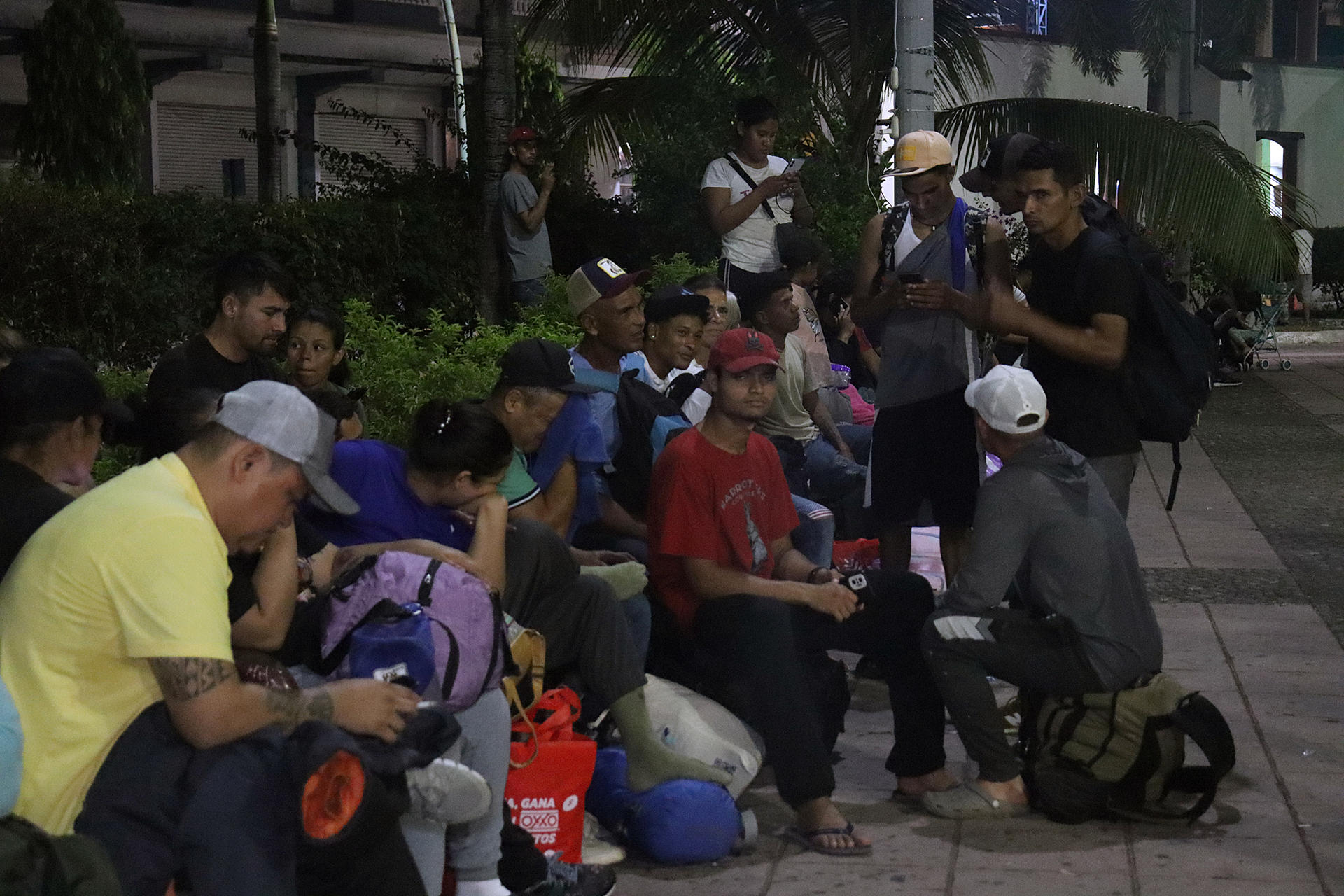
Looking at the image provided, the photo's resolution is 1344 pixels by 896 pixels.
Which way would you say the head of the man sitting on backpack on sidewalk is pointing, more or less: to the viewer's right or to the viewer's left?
to the viewer's left

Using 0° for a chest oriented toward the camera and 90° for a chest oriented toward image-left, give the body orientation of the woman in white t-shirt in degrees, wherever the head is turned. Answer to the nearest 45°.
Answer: approximately 315°

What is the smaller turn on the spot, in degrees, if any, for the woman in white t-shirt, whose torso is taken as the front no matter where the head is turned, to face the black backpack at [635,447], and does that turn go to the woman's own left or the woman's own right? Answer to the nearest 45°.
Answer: approximately 45° to the woman's own right

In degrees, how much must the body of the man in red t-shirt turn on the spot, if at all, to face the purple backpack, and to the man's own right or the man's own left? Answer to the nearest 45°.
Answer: approximately 90° to the man's own right

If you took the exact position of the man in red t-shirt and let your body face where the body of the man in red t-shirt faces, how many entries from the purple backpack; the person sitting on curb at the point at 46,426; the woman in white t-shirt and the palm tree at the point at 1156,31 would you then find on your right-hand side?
2

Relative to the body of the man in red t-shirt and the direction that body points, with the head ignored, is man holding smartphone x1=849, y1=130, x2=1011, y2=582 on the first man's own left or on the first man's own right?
on the first man's own left

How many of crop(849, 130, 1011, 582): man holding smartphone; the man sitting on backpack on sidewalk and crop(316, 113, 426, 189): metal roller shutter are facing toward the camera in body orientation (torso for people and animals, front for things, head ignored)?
2

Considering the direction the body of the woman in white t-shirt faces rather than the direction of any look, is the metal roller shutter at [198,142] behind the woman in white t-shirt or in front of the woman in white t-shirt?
behind

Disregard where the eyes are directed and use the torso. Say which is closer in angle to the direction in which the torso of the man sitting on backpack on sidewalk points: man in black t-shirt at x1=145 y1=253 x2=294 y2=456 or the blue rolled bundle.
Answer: the man in black t-shirt

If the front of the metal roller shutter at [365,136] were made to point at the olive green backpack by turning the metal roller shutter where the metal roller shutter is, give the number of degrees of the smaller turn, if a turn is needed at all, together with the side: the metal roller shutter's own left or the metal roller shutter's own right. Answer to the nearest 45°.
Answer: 0° — it already faces it

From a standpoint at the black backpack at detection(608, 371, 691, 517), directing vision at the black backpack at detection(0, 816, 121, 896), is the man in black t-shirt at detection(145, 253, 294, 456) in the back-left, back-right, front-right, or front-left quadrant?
front-right

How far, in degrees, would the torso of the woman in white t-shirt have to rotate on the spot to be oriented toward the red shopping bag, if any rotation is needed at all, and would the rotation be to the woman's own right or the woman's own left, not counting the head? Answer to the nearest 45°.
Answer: approximately 45° to the woman's own right

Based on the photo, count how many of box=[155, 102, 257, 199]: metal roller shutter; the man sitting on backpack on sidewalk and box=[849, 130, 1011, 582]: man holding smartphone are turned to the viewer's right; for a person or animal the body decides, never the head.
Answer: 0

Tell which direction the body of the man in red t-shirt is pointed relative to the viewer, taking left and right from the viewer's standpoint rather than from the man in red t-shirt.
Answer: facing the viewer and to the right of the viewer

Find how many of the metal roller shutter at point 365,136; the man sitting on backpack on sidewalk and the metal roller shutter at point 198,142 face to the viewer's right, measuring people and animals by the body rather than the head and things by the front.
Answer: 0

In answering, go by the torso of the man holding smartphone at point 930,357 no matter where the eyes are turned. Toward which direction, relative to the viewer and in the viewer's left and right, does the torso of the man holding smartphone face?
facing the viewer

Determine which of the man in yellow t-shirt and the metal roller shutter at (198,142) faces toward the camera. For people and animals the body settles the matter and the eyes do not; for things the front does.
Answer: the metal roller shutter
